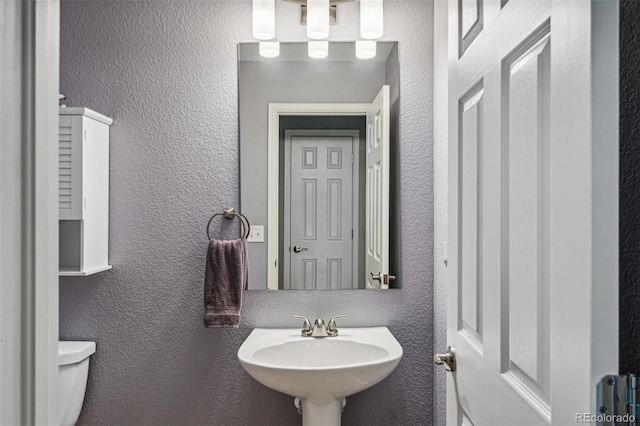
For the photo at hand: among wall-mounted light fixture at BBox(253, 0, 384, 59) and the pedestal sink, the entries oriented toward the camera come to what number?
2

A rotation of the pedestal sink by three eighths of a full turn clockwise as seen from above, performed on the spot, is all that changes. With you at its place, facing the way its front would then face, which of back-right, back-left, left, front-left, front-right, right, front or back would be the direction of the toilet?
front-left

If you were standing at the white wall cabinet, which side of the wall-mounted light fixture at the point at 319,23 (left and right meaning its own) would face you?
right

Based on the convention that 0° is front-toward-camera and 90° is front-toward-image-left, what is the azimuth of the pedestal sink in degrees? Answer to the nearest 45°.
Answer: approximately 0°

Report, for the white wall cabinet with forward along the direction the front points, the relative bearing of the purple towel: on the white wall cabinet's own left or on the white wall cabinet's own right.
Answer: on the white wall cabinet's own left

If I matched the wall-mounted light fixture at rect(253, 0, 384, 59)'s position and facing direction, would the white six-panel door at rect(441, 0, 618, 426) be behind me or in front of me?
in front
